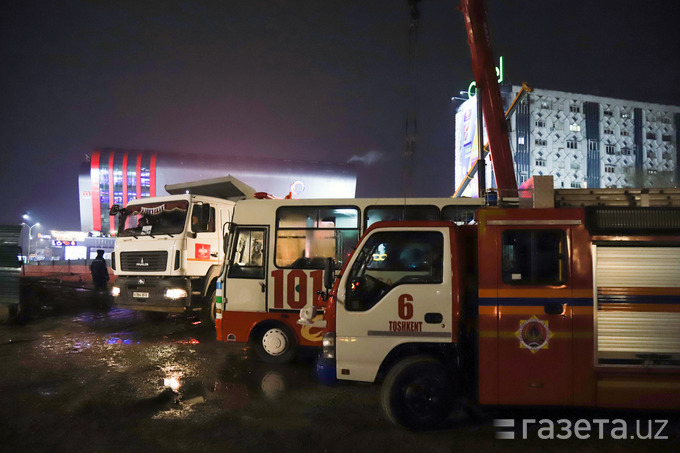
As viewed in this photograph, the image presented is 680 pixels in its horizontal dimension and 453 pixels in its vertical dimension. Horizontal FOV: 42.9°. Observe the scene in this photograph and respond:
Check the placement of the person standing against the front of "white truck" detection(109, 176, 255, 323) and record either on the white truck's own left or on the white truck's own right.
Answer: on the white truck's own right

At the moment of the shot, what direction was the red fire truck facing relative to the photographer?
facing to the left of the viewer

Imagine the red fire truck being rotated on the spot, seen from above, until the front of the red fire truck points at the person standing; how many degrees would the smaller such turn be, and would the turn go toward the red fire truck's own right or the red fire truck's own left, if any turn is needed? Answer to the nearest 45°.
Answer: approximately 45° to the red fire truck's own right

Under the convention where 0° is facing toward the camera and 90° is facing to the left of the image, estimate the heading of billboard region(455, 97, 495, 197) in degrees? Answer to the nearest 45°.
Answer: approximately 45°

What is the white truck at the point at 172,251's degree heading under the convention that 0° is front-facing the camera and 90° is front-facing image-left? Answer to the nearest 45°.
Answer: approximately 45°

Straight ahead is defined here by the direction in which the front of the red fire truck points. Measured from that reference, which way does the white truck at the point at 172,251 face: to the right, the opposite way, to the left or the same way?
to the left

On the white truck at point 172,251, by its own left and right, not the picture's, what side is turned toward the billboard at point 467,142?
back
